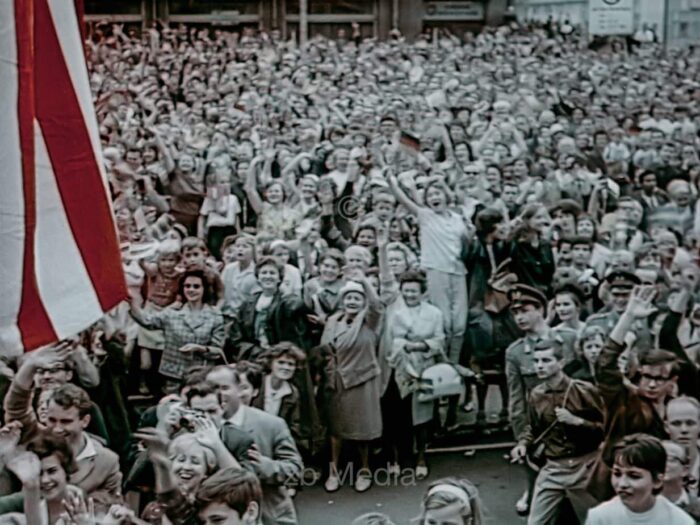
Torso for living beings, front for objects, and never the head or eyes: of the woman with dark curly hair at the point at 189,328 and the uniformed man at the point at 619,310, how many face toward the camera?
2

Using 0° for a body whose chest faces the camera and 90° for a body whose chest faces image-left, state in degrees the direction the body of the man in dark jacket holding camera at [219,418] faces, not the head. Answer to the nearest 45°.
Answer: approximately 45°

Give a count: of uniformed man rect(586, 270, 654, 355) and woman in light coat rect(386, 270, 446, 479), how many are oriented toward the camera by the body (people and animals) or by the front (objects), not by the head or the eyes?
2

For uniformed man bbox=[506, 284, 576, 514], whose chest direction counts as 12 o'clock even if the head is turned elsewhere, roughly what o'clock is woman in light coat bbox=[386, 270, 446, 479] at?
The woman in light coat is roughly at 3 o'clock from the uniformed man.

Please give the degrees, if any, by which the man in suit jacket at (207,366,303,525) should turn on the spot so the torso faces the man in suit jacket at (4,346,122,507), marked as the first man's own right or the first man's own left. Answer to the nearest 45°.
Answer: approximately 45° to the first man's own right

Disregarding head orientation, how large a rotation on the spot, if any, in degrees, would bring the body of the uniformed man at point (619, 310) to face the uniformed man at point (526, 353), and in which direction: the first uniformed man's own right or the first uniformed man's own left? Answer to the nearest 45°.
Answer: approximately 45° to the first uniformed man's own right

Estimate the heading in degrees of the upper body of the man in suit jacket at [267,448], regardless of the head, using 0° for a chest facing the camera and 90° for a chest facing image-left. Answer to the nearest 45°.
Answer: approximately 45°
